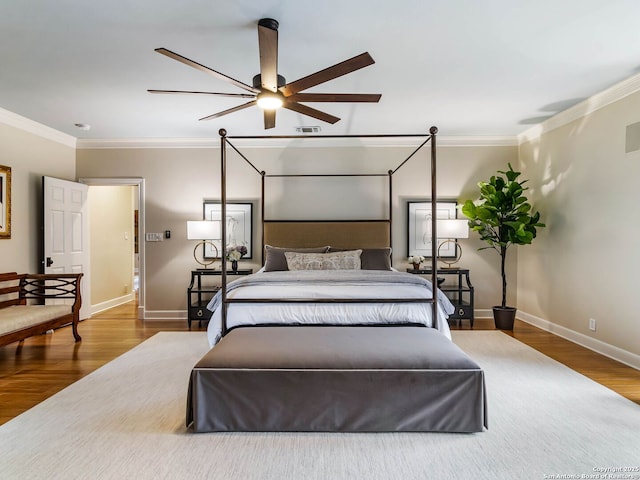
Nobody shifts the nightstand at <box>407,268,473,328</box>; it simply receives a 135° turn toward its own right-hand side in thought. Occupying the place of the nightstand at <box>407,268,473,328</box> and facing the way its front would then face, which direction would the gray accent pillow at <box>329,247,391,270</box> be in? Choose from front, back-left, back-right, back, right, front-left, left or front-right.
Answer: left

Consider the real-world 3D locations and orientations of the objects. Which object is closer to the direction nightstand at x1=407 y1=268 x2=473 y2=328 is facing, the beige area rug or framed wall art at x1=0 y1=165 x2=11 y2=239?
the beige area rug

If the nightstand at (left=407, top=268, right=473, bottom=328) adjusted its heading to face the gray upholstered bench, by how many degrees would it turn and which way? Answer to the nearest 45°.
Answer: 0° — it already faces it

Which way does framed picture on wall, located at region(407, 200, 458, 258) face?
toward the camera

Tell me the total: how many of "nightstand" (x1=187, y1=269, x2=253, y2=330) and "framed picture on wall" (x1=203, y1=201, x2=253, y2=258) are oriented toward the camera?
2

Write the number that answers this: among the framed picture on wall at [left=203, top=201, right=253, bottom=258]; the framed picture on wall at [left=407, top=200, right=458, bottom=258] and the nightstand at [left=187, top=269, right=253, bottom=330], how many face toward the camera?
3

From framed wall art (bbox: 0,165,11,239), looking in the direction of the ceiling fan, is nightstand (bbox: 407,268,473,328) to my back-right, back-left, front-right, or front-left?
front-left

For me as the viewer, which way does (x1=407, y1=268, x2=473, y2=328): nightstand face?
facing the viewer

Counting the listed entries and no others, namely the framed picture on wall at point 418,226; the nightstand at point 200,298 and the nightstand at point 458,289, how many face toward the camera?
3

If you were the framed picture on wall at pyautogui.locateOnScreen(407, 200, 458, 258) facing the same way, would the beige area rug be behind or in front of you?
in front

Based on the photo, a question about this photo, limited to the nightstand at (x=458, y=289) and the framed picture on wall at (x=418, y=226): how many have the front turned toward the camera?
2

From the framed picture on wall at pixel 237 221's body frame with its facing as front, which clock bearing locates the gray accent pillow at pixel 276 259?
The gray accent pillow is roughly at 11 o'clock from the framed picture on wall.

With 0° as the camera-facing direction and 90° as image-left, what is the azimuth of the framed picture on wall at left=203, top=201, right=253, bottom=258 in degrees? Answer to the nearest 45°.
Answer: approximately 0°
